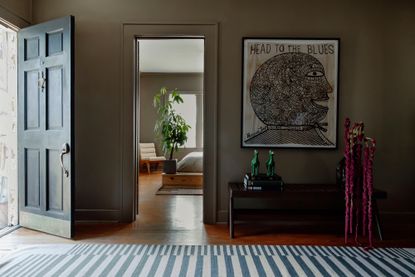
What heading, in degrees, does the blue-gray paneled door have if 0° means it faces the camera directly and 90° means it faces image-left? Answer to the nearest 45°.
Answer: approximately 45°

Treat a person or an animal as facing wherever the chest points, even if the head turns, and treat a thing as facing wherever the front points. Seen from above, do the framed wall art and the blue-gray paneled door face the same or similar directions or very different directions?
same or similar directions

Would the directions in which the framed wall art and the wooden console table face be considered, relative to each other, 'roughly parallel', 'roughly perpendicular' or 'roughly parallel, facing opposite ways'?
roughly parallel

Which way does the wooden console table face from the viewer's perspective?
toward the camera

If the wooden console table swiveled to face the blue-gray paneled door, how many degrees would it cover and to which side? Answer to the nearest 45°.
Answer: approximately 90° to its right

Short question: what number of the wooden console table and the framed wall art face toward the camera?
2

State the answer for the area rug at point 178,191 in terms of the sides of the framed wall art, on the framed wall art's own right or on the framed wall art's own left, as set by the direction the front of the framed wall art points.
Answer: on the framed wall art's own right

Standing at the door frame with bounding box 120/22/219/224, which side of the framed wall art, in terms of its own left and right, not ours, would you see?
right

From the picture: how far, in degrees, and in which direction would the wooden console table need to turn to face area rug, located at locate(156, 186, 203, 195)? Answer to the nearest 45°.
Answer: approximately 135° to its right

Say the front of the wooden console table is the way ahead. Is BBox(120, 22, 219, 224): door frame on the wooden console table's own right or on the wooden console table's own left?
on the wooden console table's own right

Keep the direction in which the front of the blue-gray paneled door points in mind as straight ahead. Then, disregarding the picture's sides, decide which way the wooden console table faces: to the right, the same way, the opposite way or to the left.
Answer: the same way

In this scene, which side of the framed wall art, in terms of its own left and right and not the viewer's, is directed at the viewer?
front
